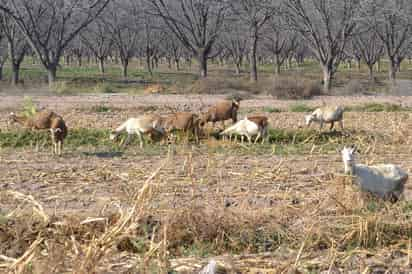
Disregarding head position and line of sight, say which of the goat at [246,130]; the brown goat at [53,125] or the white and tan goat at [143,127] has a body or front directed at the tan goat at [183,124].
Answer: the goat

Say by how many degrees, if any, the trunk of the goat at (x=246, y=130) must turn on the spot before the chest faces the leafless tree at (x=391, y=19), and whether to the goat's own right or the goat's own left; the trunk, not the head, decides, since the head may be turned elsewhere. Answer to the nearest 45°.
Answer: approximately 90° to the goat's own right

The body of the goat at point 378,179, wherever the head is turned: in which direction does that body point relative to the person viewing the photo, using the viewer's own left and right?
facing to the left of the viewer

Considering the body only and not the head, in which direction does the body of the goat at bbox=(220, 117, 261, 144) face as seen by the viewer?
to the viewer's left

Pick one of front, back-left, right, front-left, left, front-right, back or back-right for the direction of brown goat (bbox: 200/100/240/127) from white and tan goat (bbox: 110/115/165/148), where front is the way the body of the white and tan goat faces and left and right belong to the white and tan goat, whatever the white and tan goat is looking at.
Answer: back-right

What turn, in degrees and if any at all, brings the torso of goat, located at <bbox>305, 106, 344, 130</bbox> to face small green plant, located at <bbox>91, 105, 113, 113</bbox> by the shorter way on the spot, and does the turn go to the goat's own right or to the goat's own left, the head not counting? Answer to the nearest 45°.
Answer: approximately 45° to the goat's own right

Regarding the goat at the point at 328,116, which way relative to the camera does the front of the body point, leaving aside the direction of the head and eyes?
to the viewer's left

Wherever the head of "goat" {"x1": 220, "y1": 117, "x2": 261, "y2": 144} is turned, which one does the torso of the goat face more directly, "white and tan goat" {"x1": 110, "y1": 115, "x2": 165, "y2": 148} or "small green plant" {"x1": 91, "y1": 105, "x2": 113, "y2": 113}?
the white and tan goat

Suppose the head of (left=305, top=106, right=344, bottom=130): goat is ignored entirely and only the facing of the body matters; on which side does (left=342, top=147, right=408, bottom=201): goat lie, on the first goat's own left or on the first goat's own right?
on the first goat's own left

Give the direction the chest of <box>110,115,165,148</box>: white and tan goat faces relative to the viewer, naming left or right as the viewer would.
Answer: facing to the left of the viewer

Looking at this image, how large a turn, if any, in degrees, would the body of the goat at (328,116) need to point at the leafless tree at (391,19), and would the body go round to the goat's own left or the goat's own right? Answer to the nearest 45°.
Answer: approximately 90° to the goat's own right

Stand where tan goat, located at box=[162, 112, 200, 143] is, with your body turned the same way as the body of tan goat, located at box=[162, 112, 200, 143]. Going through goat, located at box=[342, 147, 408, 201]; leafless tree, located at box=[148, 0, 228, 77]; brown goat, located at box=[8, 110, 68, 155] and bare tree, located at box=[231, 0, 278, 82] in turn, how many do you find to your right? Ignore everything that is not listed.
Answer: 2
